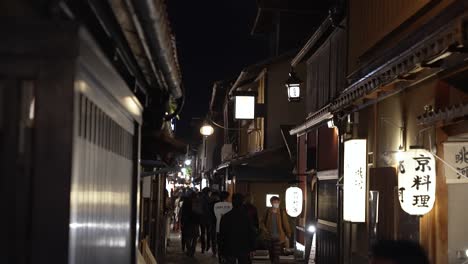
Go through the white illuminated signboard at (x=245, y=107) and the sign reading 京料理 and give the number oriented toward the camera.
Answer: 2

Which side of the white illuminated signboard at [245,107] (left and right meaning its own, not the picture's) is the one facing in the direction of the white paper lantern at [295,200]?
front

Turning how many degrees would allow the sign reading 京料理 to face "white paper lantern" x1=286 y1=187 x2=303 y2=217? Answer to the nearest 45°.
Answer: approximately 180°

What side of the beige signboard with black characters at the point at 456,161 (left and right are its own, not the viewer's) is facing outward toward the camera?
front

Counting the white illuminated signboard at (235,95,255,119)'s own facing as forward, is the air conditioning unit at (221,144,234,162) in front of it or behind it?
behind

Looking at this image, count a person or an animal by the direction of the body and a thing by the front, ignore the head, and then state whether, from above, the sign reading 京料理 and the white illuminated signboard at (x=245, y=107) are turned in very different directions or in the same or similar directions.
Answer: same or similar directions

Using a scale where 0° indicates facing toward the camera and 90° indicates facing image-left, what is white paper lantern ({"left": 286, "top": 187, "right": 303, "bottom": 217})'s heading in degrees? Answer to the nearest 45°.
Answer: approximately 0°

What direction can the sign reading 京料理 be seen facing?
toward the camera

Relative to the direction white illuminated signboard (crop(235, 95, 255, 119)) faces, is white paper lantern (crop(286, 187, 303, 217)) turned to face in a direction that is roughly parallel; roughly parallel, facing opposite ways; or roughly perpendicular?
roughly parallel

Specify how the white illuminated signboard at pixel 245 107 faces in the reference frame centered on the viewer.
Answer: facing the viewer

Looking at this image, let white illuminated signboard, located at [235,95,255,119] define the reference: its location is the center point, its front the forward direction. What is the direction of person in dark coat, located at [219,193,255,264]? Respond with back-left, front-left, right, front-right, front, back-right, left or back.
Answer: front
